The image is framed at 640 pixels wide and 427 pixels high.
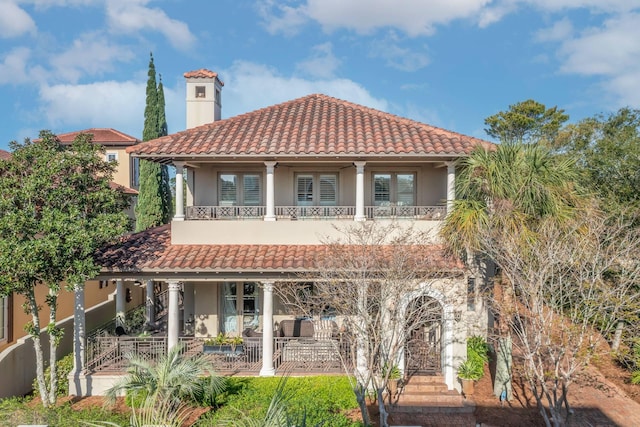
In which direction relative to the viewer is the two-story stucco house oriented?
toward the camera

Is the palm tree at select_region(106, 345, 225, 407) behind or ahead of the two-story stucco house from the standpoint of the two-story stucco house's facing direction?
ahead

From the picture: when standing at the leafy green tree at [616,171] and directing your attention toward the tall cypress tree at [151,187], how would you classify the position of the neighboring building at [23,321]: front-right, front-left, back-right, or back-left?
front-left

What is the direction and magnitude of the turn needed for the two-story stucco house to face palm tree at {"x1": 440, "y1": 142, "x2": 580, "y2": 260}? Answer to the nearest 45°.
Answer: approximately 45° to its left

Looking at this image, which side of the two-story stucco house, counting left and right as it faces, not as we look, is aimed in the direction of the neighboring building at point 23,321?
right

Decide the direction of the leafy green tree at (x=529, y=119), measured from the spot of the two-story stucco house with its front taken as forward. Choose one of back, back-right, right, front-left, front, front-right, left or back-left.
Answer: back-left

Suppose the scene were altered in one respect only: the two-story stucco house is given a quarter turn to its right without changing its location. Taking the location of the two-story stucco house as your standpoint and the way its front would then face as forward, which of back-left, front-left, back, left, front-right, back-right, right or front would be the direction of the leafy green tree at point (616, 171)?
back

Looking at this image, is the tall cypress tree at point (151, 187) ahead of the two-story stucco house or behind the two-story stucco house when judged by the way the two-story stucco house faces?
behind

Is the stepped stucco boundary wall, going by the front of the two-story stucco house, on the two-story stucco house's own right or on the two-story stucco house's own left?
on the two-story stucco house's own right

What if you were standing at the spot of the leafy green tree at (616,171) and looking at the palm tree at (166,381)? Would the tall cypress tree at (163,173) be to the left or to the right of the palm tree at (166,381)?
right

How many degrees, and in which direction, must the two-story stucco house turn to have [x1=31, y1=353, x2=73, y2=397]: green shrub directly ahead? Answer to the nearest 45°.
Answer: approximately 90° to its right

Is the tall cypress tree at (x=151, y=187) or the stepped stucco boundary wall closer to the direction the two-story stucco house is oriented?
the stepped stucco boundary wall
